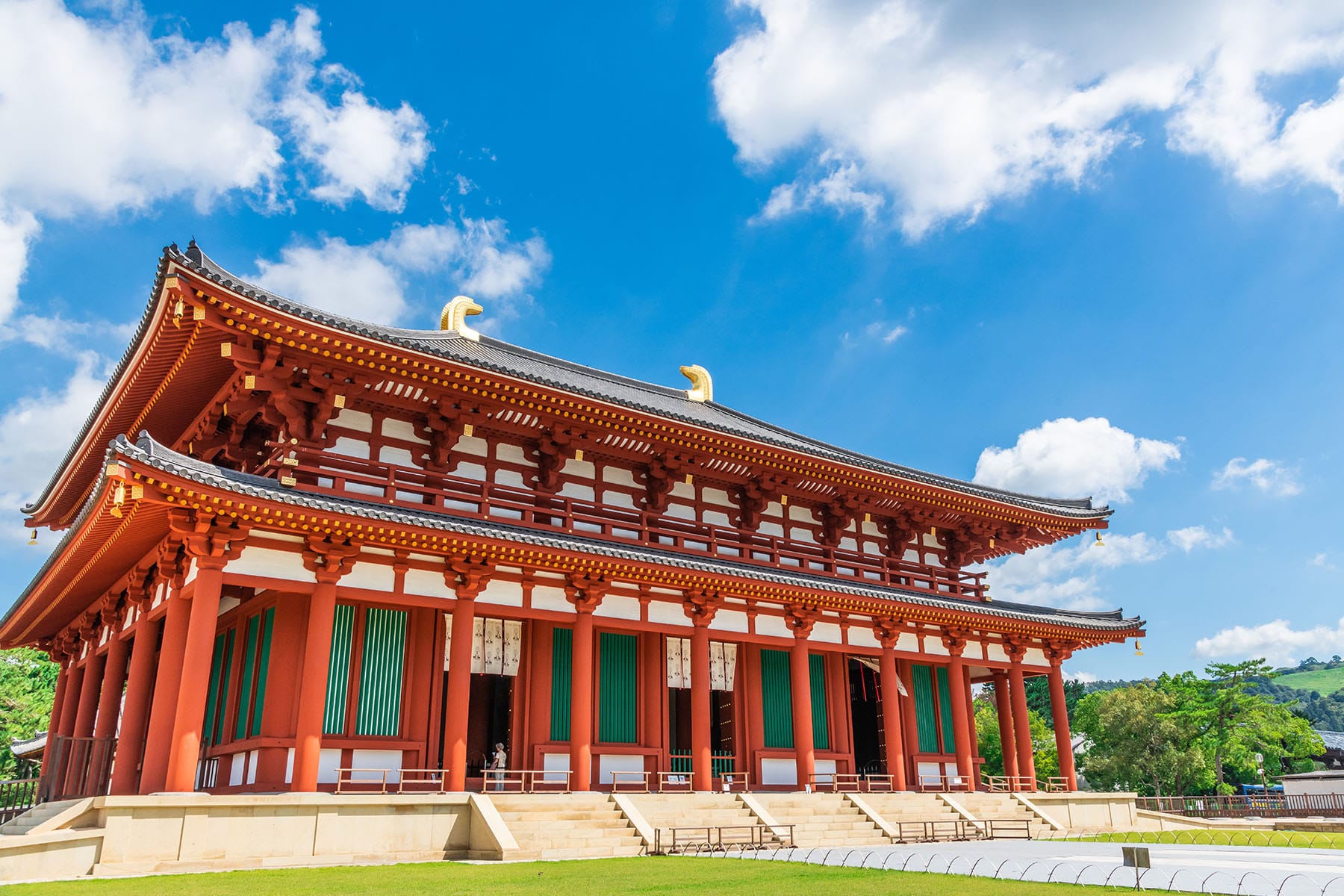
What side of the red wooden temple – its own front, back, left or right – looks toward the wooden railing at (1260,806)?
left

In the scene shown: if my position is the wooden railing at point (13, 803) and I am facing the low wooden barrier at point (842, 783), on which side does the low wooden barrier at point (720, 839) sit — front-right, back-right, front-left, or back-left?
front-right

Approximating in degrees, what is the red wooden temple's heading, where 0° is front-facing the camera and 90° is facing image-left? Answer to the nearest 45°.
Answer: approximately 315°

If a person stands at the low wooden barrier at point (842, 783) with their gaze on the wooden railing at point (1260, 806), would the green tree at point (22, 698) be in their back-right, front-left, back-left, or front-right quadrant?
back-left

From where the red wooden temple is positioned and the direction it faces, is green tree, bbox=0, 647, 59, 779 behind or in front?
behind

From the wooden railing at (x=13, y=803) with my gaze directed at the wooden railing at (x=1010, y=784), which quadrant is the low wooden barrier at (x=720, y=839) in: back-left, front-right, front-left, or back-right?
front-right

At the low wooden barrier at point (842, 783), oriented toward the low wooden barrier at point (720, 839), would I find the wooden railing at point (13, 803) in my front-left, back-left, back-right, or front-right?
front-right
